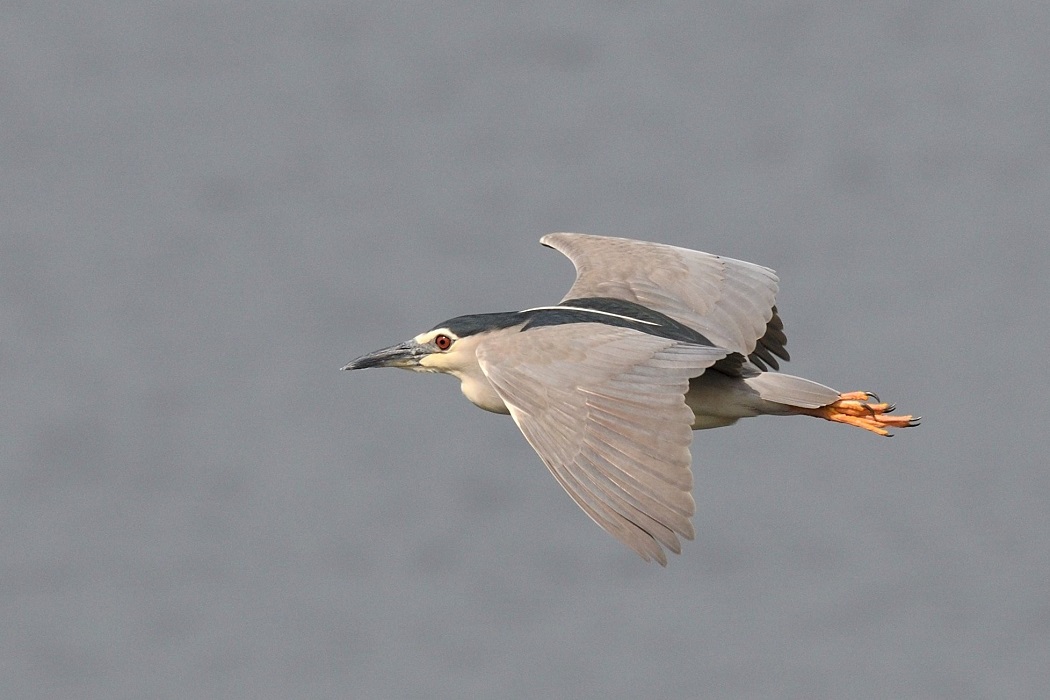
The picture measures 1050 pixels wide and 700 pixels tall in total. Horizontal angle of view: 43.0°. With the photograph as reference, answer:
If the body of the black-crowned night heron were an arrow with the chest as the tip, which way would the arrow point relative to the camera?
to the viewer's left
